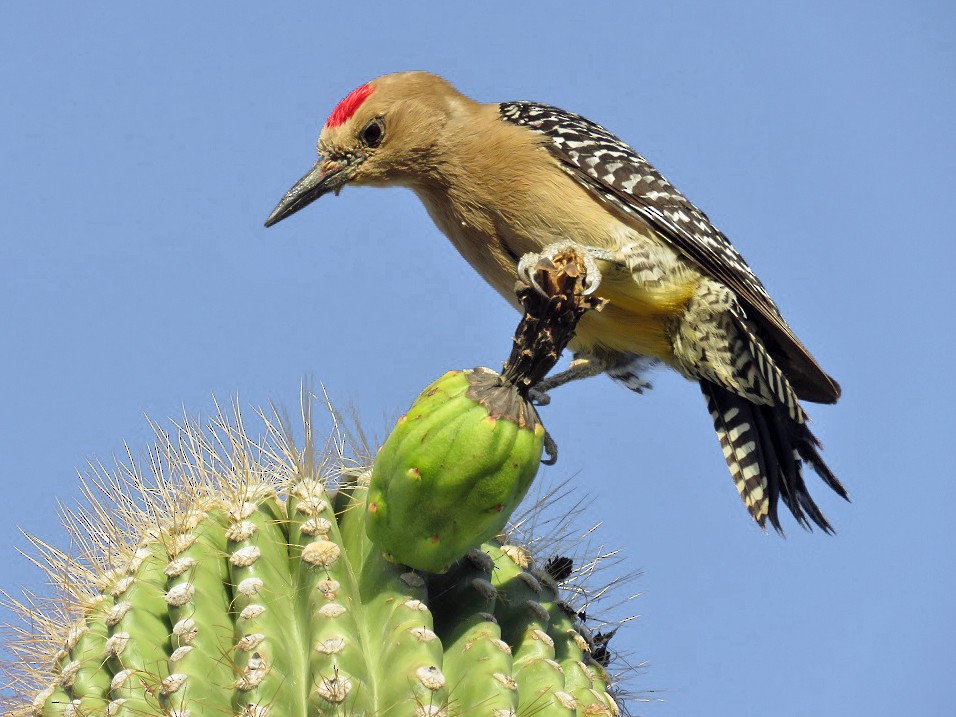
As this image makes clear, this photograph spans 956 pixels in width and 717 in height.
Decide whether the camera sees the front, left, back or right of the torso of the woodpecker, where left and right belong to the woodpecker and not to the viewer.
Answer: left
